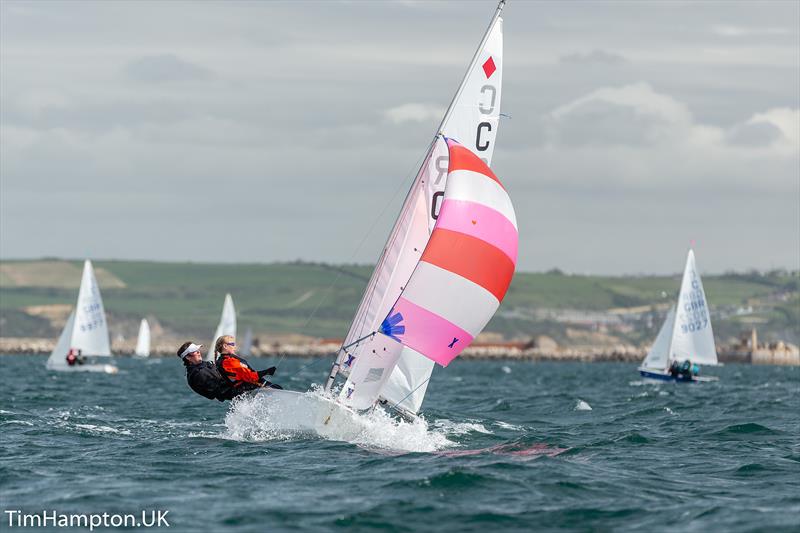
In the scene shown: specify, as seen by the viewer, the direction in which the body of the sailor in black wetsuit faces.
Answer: to the viewer's right
